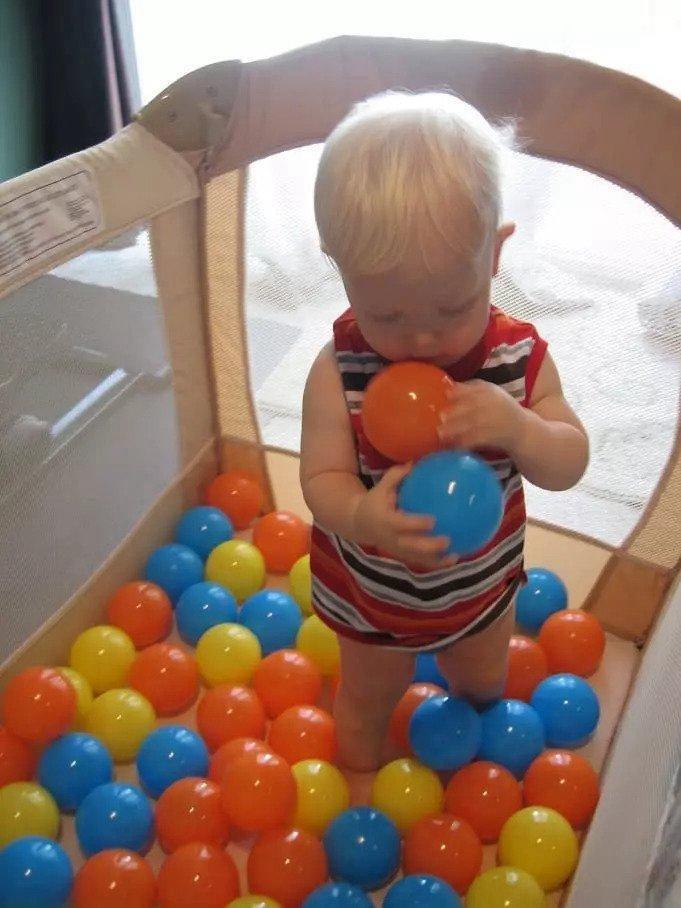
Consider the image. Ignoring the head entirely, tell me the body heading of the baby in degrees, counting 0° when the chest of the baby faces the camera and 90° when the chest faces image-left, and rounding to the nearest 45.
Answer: approximately 0°
